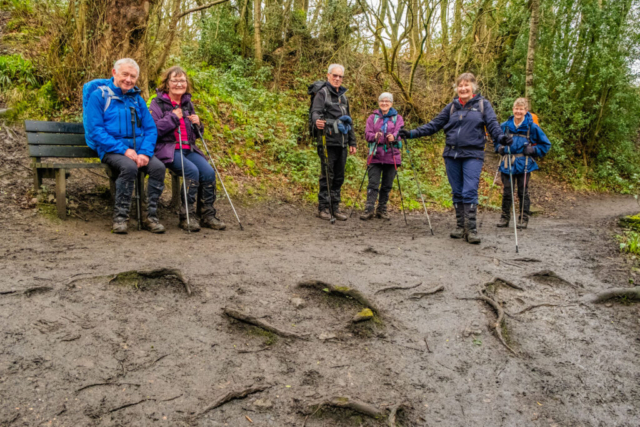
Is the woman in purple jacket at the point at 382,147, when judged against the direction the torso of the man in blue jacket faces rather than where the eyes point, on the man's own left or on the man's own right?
on the man's own left

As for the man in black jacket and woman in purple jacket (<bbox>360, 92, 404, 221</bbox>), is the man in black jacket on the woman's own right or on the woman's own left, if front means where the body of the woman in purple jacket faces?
on the woman's own right

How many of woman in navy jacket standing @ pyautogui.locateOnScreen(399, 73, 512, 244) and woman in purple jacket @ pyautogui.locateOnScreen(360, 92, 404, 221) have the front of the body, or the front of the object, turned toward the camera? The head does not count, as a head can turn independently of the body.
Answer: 2

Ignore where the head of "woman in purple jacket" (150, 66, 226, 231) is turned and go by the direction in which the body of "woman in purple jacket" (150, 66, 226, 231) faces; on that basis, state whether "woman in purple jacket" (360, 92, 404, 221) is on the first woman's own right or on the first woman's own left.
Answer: on the first woman's own left

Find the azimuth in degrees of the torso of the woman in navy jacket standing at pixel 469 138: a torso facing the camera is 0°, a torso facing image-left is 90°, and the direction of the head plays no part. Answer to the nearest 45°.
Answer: approximately 0°
